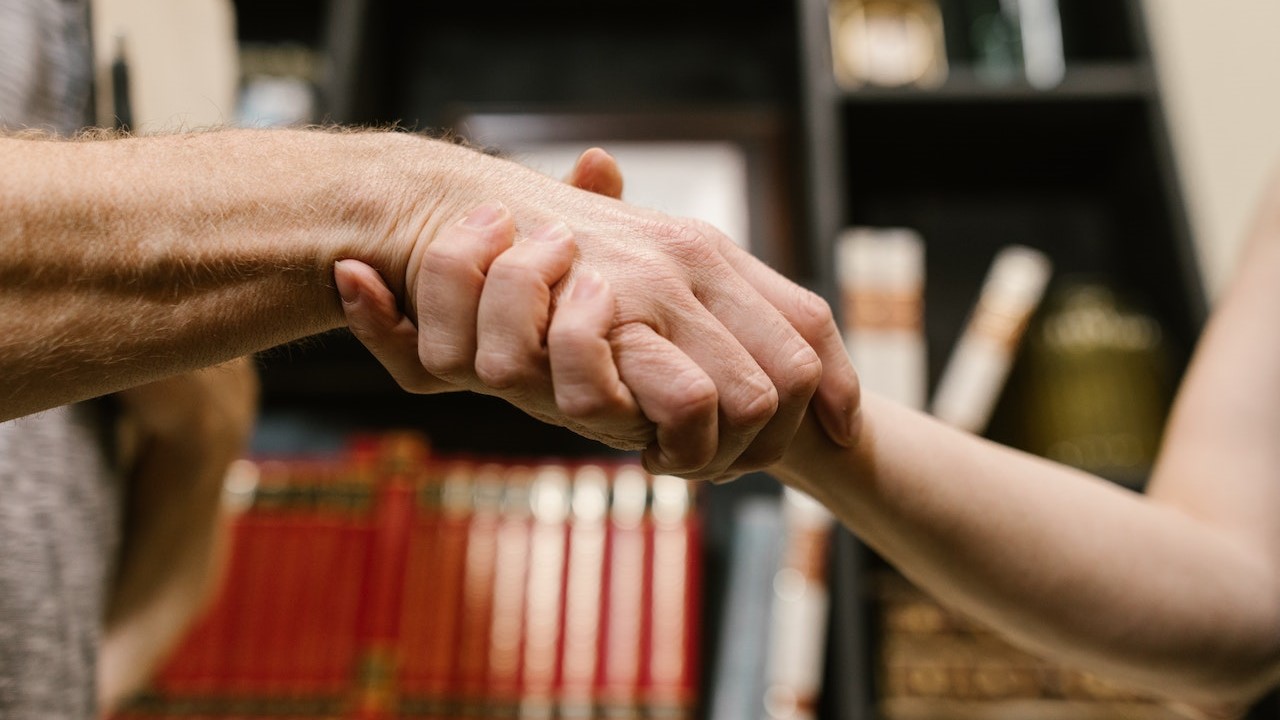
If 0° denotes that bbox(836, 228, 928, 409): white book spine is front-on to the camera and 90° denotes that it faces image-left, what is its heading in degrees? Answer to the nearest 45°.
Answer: approximately 0°

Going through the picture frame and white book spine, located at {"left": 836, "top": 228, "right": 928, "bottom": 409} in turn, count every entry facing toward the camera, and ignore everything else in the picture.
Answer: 2

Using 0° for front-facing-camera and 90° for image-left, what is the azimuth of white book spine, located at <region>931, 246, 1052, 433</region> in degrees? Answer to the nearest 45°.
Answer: approximately 0°
